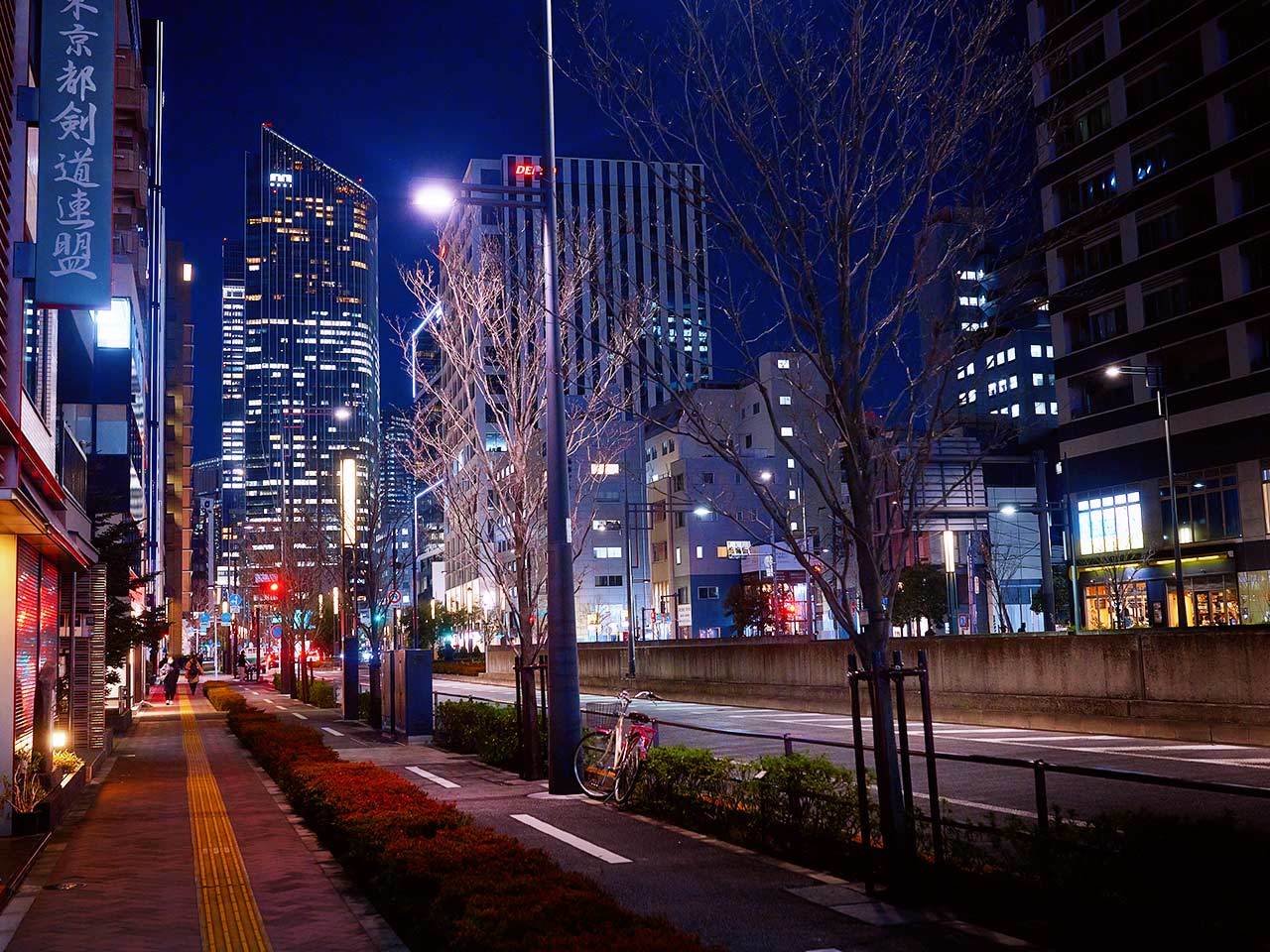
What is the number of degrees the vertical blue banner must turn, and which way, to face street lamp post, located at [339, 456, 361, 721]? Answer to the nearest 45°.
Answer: approximately 180°

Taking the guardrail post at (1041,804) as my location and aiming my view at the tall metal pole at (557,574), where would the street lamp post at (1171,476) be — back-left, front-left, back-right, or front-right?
front-right

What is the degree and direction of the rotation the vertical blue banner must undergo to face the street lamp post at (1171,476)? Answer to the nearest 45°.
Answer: approximately 135° to its left

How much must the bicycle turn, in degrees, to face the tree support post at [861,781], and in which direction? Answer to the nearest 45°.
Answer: approximately 45° to its left

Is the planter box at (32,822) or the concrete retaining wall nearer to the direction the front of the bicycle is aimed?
the planter box

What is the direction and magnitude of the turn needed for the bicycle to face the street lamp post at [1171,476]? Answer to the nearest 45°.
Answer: approximately 180°

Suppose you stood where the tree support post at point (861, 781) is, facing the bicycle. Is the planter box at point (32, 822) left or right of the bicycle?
left

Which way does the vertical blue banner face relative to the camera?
toward the camera

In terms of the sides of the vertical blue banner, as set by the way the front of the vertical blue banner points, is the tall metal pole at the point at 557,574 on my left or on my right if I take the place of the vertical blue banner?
on my left

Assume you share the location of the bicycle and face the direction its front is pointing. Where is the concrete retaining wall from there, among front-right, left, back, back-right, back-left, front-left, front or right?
back

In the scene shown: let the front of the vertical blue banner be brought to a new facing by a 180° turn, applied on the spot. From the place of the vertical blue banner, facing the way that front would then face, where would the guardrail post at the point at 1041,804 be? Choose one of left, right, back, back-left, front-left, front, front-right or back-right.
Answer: back-right

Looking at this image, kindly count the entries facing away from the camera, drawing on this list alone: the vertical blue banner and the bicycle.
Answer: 0

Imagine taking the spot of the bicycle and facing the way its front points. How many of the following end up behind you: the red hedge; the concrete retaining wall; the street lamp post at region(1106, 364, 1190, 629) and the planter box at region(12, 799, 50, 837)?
2
